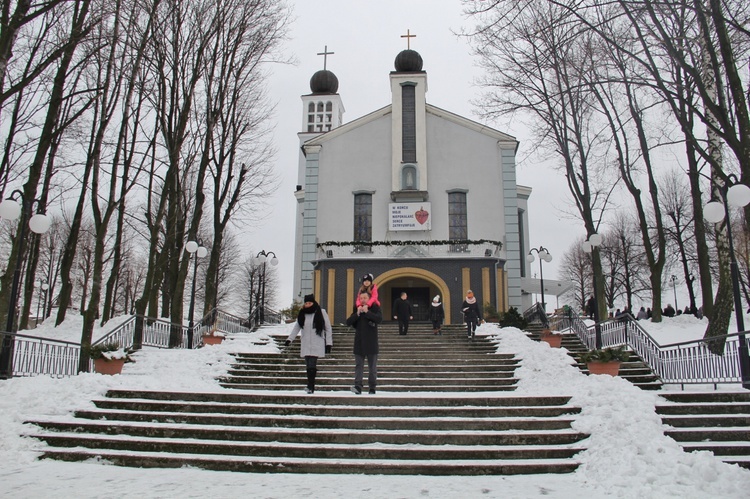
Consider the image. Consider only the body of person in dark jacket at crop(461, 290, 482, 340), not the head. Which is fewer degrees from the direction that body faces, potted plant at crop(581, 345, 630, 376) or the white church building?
the potted plant

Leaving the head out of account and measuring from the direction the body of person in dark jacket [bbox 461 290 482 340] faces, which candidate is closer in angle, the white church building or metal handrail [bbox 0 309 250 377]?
the metal handrail

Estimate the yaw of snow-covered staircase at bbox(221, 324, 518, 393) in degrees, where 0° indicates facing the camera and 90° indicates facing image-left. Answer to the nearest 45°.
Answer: approximately 0°

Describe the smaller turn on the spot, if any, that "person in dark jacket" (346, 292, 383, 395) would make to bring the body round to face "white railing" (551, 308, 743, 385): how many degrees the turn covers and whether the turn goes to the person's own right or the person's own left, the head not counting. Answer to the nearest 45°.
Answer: approximately 90° to the person's own left

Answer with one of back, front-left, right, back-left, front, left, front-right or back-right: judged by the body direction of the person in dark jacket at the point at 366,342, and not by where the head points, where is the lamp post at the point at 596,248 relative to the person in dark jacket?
back-left

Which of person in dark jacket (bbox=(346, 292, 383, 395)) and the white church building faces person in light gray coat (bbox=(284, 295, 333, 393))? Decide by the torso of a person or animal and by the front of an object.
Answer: the white church building

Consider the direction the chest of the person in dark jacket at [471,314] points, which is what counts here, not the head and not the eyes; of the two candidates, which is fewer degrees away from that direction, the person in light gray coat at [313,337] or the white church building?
the person in light gray coat

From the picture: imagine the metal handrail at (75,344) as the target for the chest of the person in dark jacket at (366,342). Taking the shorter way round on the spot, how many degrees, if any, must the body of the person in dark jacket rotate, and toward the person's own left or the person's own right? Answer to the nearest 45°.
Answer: approximately 135° to the person's own right

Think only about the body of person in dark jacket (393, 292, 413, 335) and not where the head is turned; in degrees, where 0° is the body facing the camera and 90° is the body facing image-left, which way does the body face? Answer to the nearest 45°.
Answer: approximately 0°

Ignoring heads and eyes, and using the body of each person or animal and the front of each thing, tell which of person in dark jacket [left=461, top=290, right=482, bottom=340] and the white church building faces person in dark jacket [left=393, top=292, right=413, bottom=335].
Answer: the white church building

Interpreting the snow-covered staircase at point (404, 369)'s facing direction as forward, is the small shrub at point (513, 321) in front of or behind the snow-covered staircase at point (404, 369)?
behind
